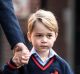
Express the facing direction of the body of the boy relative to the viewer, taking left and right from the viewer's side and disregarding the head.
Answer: facing the viewer

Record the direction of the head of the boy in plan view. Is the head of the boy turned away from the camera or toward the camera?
toward the camera

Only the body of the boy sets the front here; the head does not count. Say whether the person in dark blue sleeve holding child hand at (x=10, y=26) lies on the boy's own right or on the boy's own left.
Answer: on the boy's own right
